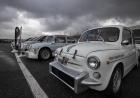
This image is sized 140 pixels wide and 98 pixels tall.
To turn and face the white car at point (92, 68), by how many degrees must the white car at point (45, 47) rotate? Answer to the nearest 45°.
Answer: approximately 45° to its left

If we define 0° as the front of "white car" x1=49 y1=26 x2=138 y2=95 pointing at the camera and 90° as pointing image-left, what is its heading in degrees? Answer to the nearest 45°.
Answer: approximately 45°

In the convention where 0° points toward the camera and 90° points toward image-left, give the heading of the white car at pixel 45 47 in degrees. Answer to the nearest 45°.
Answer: approximately 45°

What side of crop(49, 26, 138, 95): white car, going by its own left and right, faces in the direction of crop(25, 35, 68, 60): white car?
right
